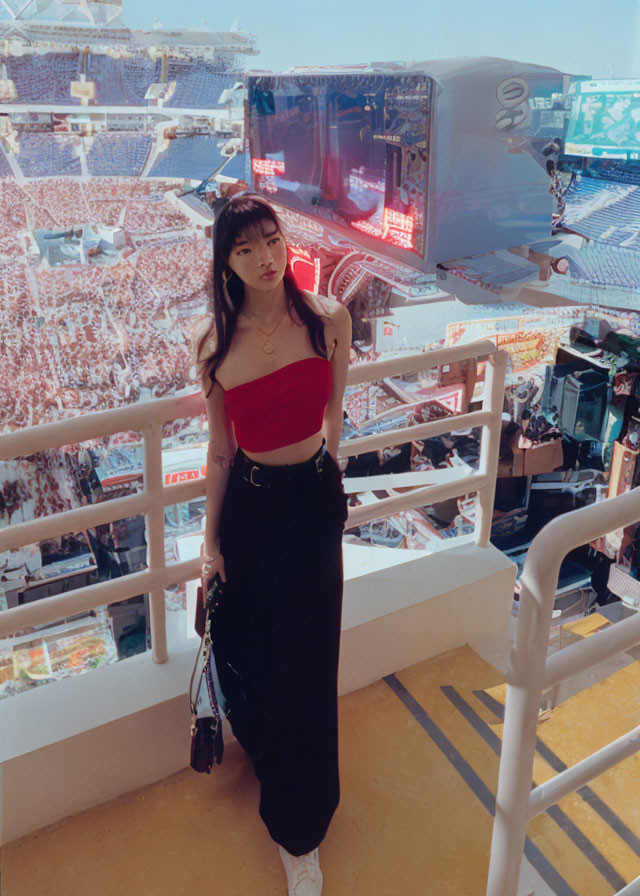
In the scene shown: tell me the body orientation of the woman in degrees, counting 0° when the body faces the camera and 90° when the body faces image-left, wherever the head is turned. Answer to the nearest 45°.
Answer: approximately 0°

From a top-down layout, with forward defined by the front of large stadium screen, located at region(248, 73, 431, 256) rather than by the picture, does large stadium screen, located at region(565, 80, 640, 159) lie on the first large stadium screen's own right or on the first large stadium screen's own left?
on the first large stadium screen's own left

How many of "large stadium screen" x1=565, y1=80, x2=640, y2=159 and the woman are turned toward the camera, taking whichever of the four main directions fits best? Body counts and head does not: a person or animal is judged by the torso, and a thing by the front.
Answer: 2

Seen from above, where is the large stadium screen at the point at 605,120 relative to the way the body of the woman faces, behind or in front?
behind

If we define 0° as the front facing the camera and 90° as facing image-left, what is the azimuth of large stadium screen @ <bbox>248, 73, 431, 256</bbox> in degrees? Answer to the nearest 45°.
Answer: approximately 45°
